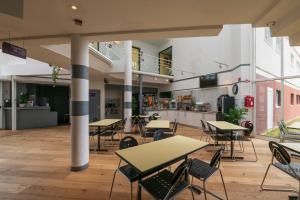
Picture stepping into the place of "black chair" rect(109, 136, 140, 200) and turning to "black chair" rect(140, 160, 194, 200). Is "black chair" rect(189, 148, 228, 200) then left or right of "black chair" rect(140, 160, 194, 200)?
left

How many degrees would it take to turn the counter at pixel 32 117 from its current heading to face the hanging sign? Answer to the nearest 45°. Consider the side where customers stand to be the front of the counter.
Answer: approximately 45° to its right

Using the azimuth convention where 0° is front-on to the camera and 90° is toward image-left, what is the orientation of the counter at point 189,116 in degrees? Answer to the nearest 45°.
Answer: approximately 45°

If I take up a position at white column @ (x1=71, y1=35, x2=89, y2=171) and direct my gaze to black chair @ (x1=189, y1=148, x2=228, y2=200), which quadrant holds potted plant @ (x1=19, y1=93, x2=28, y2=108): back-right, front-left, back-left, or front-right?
back-left

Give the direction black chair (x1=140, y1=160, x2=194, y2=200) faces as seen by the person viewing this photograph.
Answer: facing away from the viewer and to the left of the viewer
